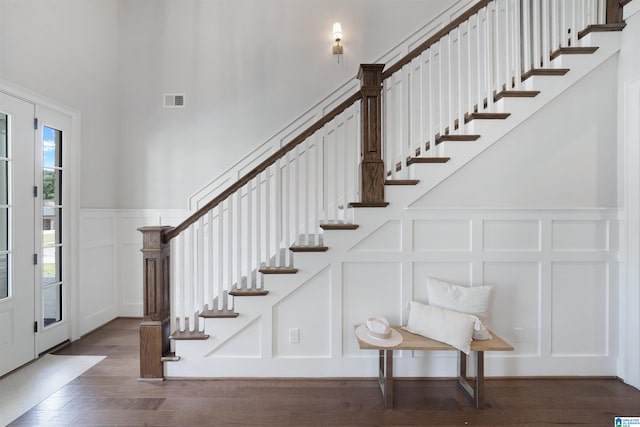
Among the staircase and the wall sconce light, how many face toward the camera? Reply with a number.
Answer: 1

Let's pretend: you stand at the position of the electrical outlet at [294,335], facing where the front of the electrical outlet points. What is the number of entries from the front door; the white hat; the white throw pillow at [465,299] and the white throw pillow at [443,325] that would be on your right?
1

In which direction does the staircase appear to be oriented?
to the viewer's left

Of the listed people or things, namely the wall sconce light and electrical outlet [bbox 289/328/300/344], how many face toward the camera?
2

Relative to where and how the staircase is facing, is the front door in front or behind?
in front

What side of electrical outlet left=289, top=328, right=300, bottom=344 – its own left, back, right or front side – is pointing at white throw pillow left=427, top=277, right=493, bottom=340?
left

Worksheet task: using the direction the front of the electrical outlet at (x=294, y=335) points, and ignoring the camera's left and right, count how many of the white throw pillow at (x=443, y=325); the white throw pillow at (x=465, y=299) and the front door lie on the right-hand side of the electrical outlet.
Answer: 1

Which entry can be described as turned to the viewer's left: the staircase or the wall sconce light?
the staircase

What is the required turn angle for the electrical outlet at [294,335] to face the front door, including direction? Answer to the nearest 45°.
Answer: approximately 90° to its right
